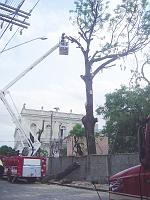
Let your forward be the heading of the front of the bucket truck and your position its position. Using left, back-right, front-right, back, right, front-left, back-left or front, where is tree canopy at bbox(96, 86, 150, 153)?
back-right

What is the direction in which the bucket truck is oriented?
to the viewer's left
